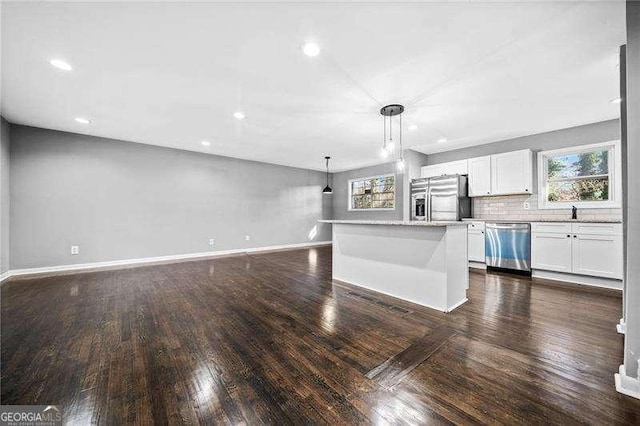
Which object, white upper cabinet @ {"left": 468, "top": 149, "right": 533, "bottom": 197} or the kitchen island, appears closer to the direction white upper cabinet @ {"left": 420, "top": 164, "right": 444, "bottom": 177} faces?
the kitchen island

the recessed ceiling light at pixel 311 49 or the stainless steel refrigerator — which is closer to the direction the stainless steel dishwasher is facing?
the recessed ceiling light

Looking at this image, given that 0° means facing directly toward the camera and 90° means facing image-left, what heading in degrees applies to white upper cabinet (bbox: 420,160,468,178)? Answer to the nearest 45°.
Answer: approximately 45°

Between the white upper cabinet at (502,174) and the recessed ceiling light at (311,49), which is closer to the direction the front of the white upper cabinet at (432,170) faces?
the recessed ceiling light

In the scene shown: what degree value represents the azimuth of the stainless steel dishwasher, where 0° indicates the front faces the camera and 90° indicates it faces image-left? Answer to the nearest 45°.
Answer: approximately 0°

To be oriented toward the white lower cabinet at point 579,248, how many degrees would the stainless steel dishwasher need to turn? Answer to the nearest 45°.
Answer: approximately 90° to its left

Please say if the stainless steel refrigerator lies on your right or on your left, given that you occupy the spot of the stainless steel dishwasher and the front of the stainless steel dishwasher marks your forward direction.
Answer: on your right
